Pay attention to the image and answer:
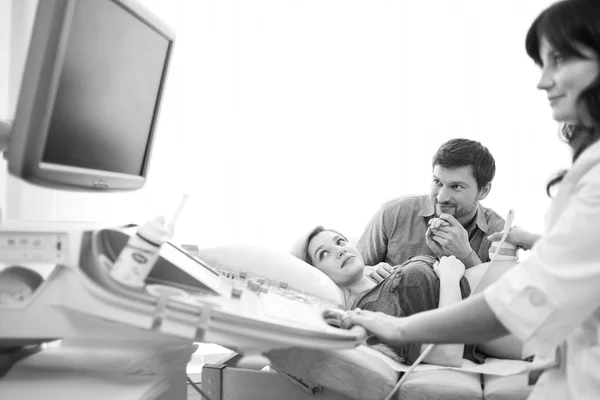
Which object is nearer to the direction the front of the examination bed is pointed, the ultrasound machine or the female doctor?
the female doctor

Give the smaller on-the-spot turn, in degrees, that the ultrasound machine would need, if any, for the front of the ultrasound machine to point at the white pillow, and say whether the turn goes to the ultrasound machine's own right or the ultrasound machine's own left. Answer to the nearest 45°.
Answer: approximately 90° to the ultrasound machine's own left

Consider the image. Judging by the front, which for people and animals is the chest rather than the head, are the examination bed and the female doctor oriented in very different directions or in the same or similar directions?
very different directions

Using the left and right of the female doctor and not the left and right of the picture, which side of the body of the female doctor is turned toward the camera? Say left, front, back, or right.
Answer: left

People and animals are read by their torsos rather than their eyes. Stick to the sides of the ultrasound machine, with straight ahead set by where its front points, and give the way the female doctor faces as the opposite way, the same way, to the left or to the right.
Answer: the opposite way

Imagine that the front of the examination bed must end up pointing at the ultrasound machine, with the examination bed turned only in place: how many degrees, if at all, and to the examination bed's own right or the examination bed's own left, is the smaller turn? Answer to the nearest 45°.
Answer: approximately 135° to the examination bed's own right

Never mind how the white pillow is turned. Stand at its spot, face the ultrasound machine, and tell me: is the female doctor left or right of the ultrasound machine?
left

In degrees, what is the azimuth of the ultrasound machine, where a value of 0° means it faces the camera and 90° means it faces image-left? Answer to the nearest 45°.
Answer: approximately 315°

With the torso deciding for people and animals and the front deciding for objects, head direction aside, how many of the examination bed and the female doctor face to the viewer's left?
1

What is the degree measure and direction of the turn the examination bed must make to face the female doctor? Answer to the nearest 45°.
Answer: approximately 45° to its right

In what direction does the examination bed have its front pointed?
to the viewer's right
